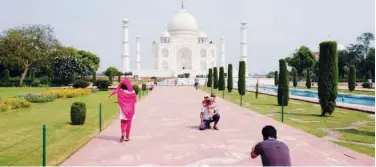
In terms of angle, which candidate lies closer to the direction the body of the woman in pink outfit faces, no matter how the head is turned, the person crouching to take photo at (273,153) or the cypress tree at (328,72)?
the cypress tree

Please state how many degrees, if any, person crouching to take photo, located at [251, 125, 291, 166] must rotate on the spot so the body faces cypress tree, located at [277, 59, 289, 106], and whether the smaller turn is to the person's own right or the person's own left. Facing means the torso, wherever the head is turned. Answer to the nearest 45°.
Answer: approximately 45° to the person's own right

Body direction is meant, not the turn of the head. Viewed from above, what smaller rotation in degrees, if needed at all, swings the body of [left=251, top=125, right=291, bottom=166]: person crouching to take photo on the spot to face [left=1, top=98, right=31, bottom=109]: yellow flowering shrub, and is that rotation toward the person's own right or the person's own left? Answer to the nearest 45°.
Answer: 0° — they already face it

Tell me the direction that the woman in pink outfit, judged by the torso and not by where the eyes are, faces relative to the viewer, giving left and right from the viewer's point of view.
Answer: facing away from the viewer

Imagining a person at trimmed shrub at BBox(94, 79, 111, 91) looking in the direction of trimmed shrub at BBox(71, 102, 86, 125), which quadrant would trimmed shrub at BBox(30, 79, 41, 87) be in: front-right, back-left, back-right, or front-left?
back-right

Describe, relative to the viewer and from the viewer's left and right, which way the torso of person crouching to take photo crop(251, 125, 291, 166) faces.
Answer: facing away from the viewer and to the left of the viewer

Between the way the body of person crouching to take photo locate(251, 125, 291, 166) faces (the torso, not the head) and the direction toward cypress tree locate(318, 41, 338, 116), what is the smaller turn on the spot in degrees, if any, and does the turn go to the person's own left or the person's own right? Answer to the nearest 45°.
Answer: approximately 45° to the person's own right
